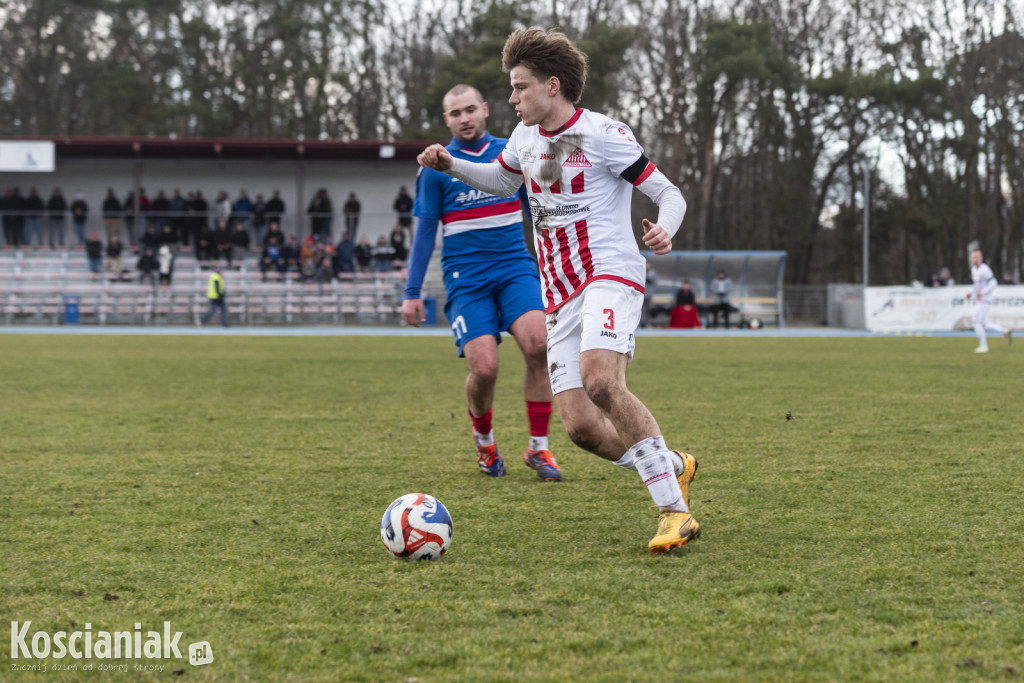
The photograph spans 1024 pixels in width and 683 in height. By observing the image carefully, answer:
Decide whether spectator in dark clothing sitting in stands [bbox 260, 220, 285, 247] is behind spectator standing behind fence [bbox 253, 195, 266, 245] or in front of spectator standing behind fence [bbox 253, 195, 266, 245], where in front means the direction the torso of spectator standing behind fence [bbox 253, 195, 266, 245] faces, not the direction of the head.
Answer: in front

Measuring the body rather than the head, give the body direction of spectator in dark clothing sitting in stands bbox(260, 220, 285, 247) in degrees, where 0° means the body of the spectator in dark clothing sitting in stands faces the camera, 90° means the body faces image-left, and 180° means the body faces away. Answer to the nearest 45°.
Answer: approximately 0°

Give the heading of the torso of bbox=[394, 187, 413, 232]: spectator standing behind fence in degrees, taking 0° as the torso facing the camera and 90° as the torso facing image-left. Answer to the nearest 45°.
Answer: approximately 0°

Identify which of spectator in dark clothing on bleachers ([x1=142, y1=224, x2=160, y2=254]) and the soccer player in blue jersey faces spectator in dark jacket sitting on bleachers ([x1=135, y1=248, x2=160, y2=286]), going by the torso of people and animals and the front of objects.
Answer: spectator in dark clothing on bleachers ([x1=142, y1=224, x2=160, y2=254])

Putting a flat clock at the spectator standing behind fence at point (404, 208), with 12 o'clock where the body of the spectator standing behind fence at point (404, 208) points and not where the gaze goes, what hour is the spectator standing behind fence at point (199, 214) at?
the spectator standing behind fence at point (199, 214) is roughly at 3 o'clock from the spectator standing behind fence at point (404, 208).

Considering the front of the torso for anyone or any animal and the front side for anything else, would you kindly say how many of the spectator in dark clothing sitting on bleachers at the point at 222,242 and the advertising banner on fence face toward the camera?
2
